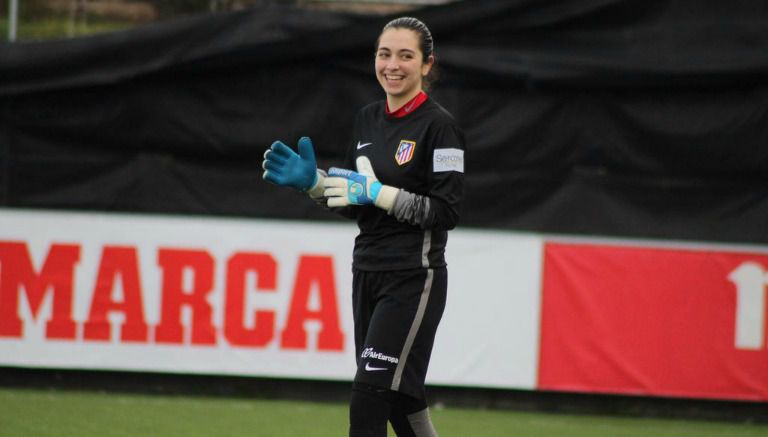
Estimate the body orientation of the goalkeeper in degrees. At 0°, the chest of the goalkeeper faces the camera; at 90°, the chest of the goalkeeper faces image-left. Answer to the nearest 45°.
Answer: approximately 45°

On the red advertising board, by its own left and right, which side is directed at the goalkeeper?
front

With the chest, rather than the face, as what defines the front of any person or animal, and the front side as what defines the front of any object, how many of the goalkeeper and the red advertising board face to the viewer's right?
0

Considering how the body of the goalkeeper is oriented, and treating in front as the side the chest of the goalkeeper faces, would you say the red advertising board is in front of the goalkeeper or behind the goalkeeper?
behind

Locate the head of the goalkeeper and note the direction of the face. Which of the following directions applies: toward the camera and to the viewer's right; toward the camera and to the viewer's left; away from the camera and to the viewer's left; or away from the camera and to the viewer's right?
toward the camera and to the viewer's left

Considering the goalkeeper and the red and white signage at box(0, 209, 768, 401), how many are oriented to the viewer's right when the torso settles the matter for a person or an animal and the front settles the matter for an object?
0

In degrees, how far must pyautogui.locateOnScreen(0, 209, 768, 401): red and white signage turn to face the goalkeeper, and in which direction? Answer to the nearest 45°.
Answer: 0° — it already faces them
